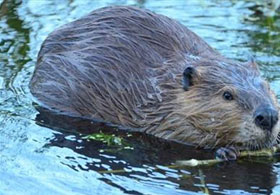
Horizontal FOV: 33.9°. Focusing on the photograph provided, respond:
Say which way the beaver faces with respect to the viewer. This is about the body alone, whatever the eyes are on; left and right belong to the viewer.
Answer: facing the viewer and to the right of the viewer
